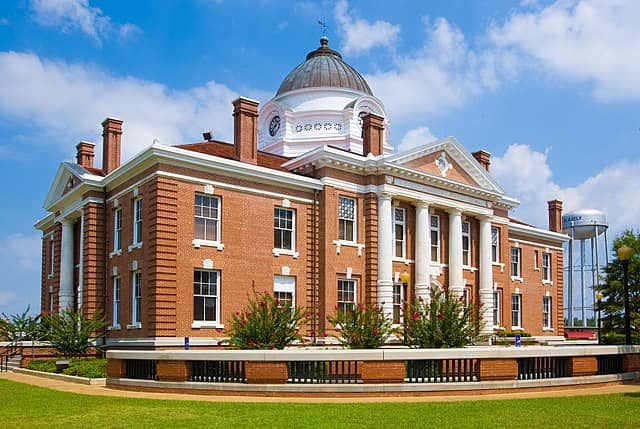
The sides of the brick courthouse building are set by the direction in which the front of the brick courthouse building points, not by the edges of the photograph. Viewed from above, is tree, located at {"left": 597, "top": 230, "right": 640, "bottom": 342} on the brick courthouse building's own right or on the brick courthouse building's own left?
on the brick courthouse building's own left

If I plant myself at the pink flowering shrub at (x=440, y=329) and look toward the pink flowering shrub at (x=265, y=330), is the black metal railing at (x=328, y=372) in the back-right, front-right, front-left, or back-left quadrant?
front-left

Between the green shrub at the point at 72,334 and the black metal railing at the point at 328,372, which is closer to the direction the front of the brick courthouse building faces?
the black metal railing

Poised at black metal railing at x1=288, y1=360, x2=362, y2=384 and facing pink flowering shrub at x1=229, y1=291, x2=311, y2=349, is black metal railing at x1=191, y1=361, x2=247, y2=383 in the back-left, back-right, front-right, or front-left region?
front-left

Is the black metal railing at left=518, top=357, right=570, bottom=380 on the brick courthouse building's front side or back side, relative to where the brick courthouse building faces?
on the front side

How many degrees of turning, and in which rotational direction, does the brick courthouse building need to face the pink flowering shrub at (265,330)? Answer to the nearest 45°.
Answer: approximately 45° to its right

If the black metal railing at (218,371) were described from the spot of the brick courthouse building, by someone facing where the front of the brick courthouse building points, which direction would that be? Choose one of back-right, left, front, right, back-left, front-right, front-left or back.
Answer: front-right

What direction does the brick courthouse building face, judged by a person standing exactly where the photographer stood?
facing the viewer and to the right of the viewer

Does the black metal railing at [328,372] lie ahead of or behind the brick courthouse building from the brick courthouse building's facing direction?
ahead

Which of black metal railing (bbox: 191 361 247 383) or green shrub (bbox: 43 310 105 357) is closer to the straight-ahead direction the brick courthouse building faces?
the black metal railing

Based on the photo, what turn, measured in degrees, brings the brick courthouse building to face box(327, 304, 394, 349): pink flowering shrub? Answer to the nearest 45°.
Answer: approximately 45° to its right

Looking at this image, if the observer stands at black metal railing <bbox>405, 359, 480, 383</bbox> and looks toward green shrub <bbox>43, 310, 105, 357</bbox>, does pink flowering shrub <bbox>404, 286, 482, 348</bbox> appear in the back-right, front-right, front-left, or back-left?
front-right
